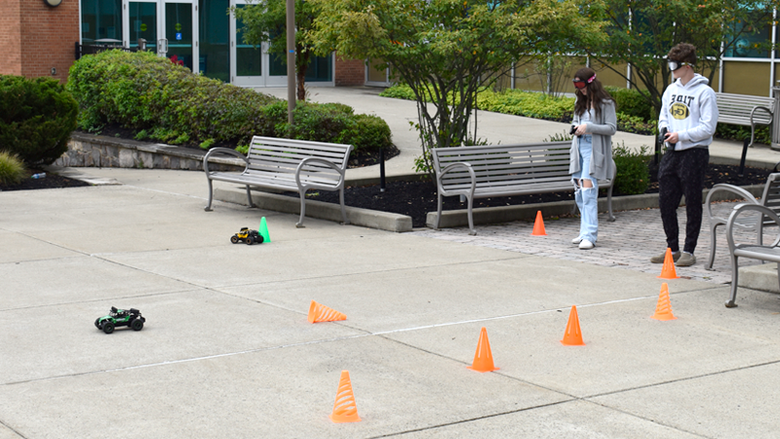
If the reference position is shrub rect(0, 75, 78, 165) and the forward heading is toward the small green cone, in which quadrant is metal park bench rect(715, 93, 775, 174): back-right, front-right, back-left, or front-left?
front-left

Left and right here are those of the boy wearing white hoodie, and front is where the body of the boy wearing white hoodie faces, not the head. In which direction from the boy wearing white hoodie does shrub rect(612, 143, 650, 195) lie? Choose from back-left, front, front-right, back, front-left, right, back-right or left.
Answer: back-right

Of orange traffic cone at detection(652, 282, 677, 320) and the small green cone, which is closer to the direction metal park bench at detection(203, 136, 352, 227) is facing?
the small green cone

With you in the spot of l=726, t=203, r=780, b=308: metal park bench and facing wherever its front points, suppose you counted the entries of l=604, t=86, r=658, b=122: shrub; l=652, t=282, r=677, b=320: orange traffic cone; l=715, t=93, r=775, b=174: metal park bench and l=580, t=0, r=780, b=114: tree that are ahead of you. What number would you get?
1

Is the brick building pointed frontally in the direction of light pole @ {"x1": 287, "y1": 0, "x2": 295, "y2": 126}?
yes

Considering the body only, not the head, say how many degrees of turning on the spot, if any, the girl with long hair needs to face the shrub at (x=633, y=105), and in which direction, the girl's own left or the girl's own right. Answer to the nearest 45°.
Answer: approximately 135° to the girl's own right

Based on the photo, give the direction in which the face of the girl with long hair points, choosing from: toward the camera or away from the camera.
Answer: toward the camera

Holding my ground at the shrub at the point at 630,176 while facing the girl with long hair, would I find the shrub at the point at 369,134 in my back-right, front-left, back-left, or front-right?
back-right

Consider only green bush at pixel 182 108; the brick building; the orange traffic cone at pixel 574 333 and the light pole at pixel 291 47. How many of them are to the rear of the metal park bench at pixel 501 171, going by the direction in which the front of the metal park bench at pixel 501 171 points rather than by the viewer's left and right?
3

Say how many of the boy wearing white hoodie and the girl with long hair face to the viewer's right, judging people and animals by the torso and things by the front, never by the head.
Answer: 0

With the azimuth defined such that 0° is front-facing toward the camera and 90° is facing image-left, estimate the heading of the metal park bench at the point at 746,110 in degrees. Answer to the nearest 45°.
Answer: approximately 45°

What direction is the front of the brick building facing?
toward the camera

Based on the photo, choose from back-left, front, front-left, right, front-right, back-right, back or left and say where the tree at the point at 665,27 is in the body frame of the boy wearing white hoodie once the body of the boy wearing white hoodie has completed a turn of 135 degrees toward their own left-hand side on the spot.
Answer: left

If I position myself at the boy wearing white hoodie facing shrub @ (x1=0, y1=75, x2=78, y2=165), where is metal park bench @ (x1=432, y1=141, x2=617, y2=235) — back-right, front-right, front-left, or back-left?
front-right

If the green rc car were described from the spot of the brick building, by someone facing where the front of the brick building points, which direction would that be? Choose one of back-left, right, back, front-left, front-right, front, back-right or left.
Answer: front

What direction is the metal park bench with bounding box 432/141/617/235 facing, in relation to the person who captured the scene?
facing the viewer and to the right of the viewer

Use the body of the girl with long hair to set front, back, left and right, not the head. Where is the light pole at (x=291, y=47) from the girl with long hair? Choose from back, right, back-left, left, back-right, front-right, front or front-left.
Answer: right
